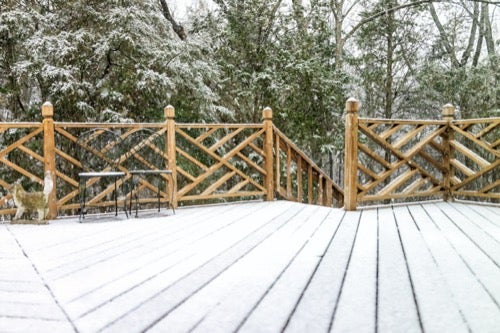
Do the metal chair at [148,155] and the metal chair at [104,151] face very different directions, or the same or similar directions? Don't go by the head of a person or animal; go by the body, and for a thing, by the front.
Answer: same or similar directions

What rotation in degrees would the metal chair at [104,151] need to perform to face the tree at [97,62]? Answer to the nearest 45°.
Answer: approximately 180°

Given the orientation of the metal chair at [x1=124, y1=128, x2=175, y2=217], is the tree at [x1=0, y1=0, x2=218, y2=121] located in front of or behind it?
behind

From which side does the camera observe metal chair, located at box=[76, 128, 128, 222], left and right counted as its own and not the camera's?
front

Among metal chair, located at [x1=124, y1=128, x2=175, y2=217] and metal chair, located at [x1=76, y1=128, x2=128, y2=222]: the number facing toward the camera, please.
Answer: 2

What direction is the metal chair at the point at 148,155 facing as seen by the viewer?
toward the camera

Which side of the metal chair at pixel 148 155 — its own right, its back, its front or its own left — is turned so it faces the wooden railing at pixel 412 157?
left

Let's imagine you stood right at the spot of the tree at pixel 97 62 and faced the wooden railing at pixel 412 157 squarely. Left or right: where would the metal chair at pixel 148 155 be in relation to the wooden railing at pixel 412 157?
right

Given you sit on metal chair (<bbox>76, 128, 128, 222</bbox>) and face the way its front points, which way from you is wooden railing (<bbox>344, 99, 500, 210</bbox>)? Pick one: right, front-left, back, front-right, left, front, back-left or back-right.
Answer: left
